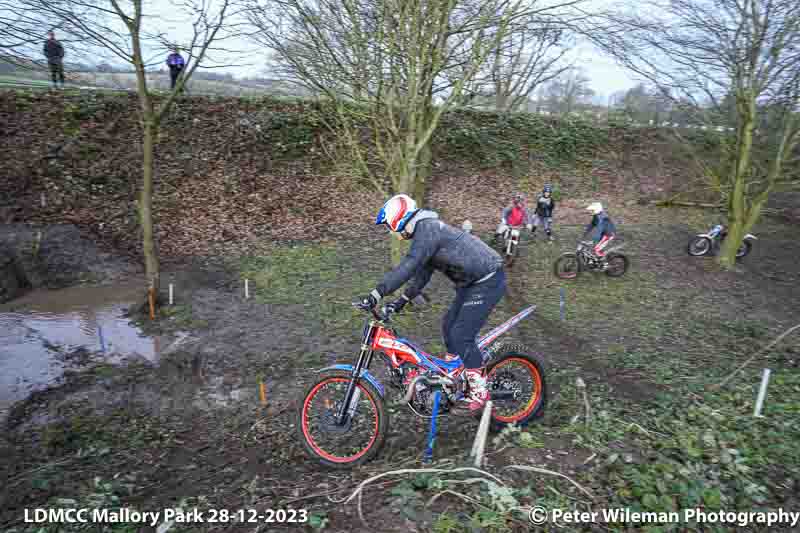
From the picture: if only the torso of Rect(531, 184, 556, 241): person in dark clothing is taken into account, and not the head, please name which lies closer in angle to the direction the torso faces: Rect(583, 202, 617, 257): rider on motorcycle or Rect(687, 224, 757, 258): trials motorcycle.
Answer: the rider on motorcycle

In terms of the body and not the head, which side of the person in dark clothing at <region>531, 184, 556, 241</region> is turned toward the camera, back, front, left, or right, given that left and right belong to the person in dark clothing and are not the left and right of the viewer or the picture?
front

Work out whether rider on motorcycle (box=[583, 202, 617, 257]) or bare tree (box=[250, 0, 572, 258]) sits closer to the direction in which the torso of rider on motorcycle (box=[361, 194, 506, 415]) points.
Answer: the bare tree

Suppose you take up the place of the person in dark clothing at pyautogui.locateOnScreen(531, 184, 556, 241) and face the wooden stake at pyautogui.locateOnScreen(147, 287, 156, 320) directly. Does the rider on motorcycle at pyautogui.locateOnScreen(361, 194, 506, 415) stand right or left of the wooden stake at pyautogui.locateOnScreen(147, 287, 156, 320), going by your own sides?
left

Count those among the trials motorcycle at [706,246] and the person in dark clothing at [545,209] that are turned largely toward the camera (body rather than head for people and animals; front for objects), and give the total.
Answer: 1

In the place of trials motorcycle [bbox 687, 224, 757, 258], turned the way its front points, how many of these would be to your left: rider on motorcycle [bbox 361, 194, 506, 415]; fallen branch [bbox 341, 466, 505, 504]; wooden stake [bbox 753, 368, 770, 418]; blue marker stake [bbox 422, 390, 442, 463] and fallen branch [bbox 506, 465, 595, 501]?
5

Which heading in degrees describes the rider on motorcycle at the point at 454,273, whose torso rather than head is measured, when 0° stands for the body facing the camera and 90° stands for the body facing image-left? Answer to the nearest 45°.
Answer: approximately 90°

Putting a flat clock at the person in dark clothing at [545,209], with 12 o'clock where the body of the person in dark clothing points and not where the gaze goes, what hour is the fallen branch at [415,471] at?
The fallen branch is roughly at 12 o'clock from the person in dark clothing.

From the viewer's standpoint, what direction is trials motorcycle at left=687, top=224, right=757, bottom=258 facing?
to the viewer's left

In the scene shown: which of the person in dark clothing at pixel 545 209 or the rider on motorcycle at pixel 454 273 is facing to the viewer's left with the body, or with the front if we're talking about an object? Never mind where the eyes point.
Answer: the rider on motorcycle

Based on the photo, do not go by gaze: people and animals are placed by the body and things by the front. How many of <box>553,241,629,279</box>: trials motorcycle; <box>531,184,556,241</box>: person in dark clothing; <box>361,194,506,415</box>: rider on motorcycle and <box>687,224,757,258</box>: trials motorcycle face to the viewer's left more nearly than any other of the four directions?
3

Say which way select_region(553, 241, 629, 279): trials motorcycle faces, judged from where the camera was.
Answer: facing to the left of the viewer
